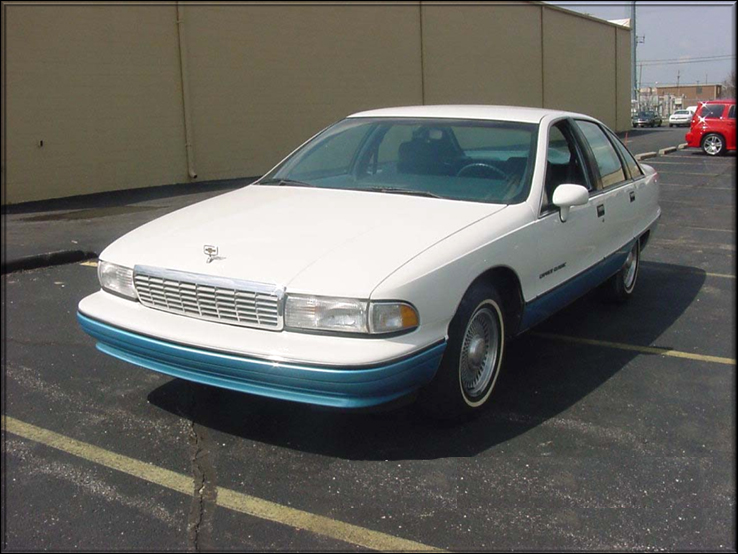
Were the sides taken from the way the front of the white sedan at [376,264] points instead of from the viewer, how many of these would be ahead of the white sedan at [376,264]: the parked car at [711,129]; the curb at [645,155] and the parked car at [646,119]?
0

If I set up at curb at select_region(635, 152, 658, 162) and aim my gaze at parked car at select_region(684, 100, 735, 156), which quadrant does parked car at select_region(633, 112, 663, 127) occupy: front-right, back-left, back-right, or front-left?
front-left

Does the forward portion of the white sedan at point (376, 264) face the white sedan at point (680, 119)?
no

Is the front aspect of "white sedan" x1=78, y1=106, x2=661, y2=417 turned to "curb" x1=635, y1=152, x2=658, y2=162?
no

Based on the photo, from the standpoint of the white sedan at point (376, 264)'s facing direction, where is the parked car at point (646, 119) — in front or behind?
behind

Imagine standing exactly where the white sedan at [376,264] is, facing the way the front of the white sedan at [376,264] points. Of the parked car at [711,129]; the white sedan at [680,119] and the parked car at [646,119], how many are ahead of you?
0

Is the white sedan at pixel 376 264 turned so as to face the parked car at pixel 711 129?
no

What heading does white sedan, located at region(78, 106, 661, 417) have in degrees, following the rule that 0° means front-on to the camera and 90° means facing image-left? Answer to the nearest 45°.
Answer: approximately 45°
